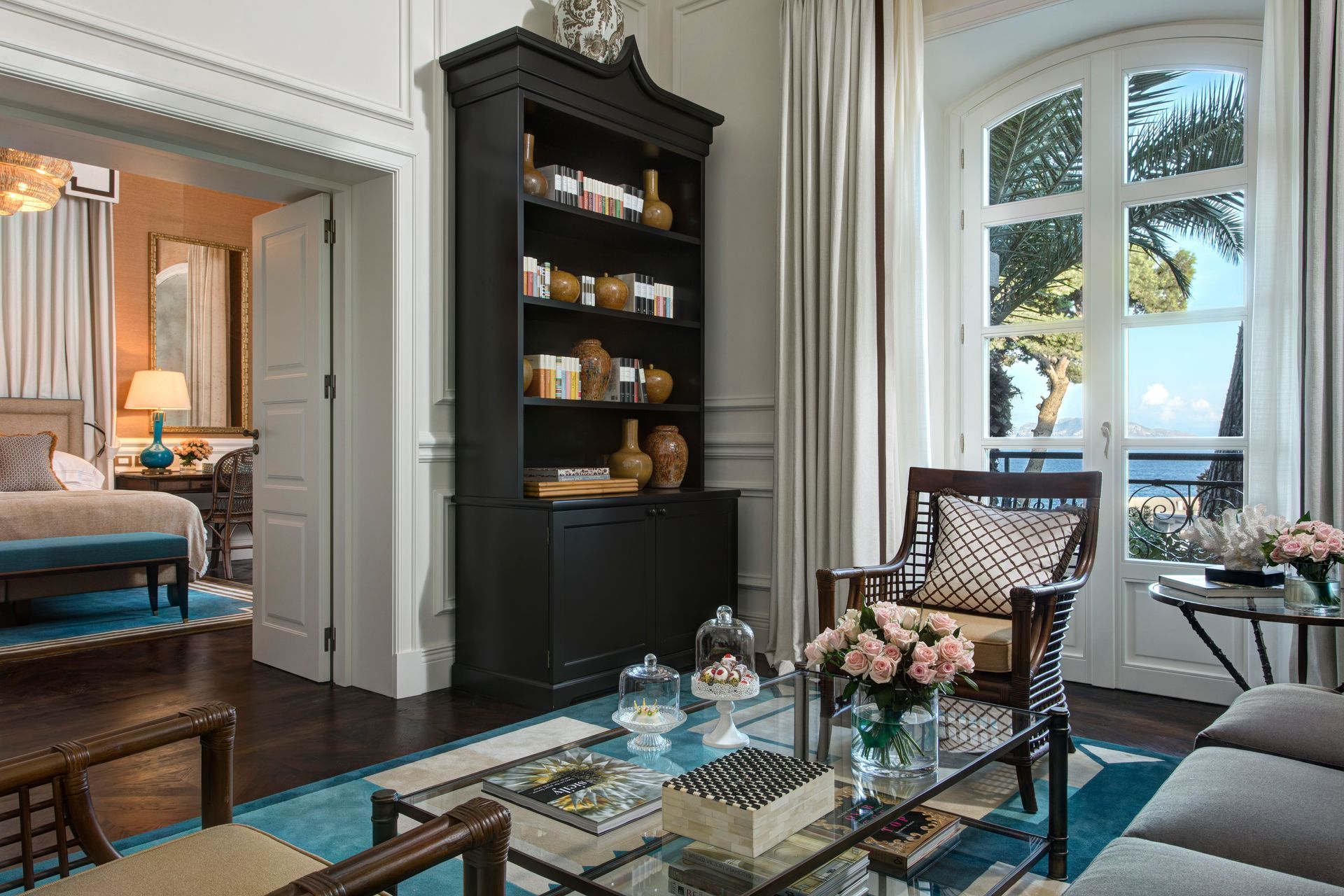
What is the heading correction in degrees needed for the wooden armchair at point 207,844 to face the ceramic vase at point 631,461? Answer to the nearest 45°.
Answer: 0° — it already faces it

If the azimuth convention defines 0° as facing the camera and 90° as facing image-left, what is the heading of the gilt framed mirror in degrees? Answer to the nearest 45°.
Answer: approximately 315°

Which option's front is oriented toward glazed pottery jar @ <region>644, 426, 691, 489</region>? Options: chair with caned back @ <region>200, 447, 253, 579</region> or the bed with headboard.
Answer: the bed with headboard

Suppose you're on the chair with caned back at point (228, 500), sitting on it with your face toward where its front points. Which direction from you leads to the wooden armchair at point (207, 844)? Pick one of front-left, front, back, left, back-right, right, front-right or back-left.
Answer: back-left

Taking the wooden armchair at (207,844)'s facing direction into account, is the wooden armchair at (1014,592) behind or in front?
in front

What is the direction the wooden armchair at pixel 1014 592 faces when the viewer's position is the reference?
facing the viewer and to the left of the viewer

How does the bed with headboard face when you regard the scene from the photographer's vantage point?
facing the viewer and to the right of the viewer

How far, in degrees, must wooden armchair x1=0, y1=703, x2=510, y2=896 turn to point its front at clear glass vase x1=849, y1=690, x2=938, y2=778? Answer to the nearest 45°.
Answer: approximately 45° to its right

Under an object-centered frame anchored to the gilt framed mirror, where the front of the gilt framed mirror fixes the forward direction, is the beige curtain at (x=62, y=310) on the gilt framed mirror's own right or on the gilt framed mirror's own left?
on the gilt framed mirror's own right

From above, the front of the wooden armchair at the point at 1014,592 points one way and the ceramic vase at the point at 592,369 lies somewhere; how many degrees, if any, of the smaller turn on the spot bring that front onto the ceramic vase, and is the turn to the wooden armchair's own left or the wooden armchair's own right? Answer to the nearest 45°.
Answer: approximately 45° to the wooden armchair's own right

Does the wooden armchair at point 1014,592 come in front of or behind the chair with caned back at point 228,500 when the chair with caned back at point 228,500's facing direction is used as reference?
behind

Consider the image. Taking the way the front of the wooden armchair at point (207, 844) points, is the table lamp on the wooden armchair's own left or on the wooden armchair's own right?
on the wooden armchair's own left

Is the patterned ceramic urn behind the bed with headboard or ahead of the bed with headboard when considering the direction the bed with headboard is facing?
ahead

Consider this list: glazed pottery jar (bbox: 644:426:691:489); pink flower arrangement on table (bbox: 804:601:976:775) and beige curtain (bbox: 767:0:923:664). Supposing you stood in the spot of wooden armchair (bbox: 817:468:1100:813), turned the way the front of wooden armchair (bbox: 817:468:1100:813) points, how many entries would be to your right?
2

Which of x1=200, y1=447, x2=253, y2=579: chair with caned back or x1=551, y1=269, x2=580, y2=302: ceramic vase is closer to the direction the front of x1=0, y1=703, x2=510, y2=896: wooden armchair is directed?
the ceramic vase

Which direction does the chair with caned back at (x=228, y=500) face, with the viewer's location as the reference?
facing away from the viewer and to the left of the viewer

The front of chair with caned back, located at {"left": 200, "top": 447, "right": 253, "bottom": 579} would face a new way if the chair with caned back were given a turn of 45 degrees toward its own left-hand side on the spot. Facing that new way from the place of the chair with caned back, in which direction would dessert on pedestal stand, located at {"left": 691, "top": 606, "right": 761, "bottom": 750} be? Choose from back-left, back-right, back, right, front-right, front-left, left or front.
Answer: left

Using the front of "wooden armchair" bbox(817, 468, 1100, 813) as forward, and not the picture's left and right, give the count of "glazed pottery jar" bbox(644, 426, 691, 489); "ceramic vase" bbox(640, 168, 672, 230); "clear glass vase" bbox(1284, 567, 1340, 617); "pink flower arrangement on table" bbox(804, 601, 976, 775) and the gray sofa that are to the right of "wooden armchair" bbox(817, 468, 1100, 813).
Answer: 2
